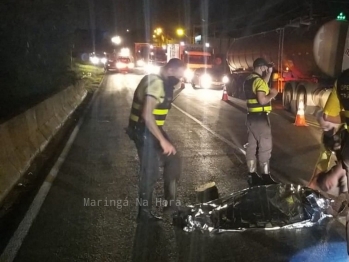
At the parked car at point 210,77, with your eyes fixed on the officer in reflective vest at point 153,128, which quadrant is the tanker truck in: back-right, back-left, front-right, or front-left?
front-left

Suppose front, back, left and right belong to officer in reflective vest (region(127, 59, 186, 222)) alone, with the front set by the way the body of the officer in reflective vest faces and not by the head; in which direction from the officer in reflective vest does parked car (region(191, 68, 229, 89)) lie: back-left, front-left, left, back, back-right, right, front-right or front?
left

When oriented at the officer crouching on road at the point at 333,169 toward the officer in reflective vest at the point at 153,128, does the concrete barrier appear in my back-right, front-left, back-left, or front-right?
front-right

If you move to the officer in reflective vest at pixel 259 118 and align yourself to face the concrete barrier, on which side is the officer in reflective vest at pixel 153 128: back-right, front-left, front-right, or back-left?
front-left
